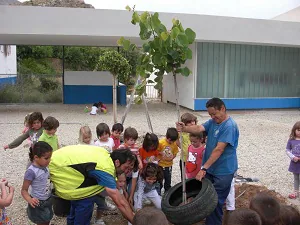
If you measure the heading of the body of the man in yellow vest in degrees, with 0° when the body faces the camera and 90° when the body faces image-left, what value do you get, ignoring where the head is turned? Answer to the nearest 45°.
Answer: approximately 270°

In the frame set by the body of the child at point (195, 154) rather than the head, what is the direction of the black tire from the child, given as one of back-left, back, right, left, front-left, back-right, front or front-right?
front-left

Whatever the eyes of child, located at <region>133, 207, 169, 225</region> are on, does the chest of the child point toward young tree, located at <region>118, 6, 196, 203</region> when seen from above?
yes

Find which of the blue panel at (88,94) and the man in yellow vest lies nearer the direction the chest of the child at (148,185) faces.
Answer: the man in yellow vest

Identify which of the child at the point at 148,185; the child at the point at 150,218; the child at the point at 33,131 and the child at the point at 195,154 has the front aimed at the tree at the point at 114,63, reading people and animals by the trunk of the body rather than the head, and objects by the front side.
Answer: the child at the point at 150,218

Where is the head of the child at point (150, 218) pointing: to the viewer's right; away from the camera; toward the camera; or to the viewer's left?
away from the camera

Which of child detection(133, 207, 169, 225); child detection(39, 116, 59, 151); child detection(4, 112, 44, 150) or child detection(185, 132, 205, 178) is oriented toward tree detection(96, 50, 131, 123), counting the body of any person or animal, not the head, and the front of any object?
child detection(133, 207, 169, 225)

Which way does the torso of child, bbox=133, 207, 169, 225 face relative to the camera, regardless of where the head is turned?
away from the camera

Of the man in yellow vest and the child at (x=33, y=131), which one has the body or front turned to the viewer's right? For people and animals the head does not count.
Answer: the man in yellow vest
